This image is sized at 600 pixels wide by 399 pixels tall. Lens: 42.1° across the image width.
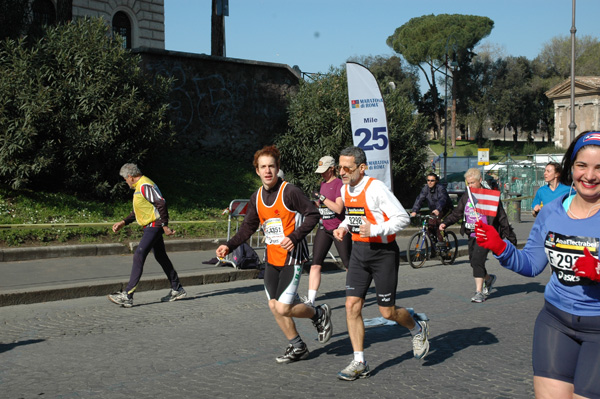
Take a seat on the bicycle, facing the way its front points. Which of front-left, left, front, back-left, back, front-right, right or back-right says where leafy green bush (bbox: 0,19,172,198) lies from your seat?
front-right

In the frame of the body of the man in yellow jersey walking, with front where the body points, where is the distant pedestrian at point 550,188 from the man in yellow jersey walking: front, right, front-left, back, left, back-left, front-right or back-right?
back

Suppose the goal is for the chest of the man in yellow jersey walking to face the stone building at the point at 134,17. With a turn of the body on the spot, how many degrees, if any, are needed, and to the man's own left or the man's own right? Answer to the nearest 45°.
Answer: approximately 90° to the man's own right

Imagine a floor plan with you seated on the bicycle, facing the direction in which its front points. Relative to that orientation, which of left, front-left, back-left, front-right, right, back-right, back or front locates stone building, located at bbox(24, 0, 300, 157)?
right

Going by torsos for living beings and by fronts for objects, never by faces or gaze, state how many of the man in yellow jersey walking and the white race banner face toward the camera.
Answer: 1

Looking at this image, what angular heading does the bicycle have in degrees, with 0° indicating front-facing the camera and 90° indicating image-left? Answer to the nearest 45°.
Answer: approximately 45°

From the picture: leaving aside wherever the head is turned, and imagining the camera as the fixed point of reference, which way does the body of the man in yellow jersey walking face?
to the viewer's left

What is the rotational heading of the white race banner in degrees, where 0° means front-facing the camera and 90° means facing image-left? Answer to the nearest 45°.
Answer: approximately 0°

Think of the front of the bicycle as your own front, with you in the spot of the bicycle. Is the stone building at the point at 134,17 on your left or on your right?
on your right

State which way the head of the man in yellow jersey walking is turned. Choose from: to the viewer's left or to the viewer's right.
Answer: to the viewer's left

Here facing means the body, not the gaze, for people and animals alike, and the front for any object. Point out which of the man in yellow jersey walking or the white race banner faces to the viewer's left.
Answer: the man in yellow jersey walking

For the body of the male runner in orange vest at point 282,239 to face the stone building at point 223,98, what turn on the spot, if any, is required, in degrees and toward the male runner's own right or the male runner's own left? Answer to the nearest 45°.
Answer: approximately 135° to the male runner's own right
